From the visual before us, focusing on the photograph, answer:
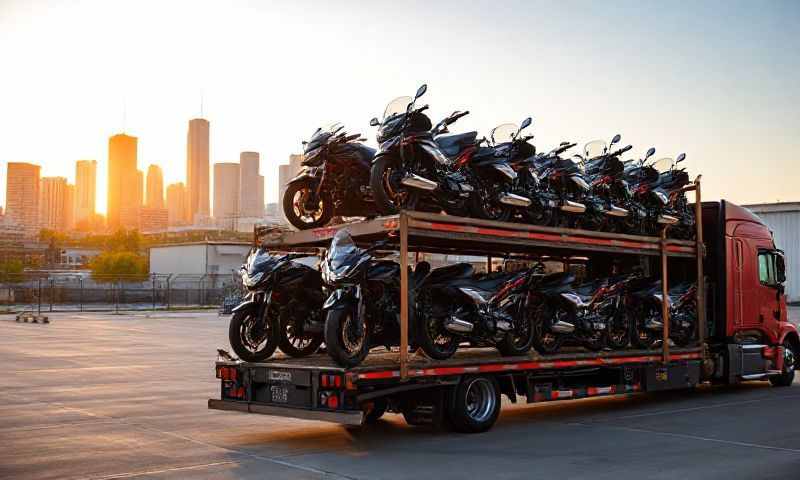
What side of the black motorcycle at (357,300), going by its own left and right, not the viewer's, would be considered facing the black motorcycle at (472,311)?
back

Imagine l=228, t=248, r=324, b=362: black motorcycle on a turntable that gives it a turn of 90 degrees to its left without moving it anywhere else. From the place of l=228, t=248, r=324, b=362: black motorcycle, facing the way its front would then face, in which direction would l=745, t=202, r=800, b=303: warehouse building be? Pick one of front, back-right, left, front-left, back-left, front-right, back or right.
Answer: left

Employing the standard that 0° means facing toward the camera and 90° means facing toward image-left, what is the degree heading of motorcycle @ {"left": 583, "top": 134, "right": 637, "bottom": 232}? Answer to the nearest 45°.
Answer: approximately 45°

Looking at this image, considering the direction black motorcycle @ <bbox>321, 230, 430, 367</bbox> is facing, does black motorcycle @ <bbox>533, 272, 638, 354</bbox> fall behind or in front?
behind

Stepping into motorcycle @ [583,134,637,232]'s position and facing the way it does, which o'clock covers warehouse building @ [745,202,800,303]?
The warehouse building is roughly at 5 o'clock from the motorcycle.

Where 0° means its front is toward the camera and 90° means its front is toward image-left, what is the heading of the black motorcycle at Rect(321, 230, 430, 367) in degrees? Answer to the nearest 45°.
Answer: approximately 45°

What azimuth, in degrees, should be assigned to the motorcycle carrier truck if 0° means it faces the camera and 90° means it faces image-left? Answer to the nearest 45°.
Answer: approximately 225°

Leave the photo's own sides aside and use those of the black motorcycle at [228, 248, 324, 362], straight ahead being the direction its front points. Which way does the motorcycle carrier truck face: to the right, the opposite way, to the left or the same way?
the opposite way

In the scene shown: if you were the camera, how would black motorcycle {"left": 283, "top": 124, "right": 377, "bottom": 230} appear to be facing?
facing the viewer and to the left of the viewer

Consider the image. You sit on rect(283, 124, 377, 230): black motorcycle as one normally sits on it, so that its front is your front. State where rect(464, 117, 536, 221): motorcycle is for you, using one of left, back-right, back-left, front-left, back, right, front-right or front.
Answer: back-left
